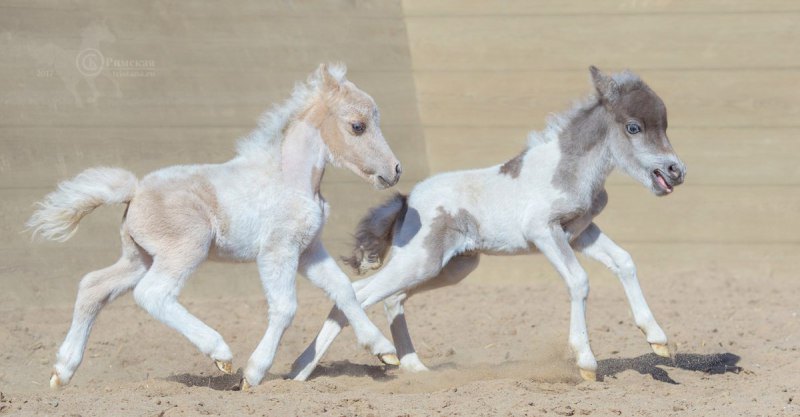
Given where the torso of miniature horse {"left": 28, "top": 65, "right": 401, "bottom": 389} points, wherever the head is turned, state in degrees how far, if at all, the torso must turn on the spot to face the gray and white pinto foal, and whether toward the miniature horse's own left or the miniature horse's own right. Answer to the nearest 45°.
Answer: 0° — it already faces it

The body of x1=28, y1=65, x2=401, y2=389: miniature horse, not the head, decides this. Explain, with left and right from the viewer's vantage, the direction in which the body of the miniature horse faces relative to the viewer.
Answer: facing to the right of the viewer

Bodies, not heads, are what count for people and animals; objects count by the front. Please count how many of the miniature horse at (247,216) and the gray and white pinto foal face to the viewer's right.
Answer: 2

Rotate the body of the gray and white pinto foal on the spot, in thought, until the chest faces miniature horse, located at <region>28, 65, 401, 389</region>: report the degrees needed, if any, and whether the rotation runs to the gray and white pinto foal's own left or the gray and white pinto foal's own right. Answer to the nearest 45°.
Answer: approximately 135° to the gray and white pinto foal's own right

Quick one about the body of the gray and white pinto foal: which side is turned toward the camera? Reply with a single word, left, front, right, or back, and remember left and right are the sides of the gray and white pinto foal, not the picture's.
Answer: right
